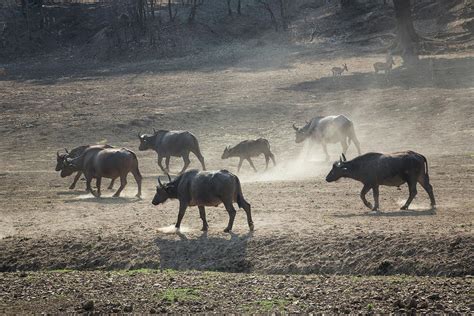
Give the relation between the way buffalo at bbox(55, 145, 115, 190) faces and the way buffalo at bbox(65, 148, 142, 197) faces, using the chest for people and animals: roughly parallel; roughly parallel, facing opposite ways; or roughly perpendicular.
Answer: roughly parallel

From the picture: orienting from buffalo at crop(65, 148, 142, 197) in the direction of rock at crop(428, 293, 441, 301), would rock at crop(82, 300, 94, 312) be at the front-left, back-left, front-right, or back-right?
front-right

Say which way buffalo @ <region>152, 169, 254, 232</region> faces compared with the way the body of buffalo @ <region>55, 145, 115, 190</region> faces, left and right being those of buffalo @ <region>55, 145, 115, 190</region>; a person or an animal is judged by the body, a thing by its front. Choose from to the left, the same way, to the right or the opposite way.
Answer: the same way

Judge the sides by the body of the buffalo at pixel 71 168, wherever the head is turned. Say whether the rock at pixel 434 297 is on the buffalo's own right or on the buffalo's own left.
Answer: on the buffalo's own left

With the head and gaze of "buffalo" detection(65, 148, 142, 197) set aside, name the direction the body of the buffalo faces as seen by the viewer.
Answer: to the viewer's left

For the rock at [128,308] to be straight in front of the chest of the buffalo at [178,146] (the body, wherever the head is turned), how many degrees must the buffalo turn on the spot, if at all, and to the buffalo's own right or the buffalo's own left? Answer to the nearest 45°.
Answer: approximately 90° to the buffalo's own left

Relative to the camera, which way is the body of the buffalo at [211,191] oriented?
to the viewer's left

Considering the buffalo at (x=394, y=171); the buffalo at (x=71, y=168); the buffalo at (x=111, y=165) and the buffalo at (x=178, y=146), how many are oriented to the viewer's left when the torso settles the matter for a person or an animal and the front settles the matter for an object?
4

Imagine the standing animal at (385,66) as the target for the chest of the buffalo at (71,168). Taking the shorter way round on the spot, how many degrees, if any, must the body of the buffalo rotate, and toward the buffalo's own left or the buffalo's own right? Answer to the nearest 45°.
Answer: approximately 135° to the buffalo's own right

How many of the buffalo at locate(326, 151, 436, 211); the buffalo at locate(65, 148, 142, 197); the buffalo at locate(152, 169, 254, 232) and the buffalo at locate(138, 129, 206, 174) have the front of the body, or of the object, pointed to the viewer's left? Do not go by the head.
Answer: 4

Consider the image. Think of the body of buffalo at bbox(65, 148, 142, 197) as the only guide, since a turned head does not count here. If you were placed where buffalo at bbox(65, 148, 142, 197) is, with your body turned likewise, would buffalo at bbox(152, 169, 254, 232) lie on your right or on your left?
on your left

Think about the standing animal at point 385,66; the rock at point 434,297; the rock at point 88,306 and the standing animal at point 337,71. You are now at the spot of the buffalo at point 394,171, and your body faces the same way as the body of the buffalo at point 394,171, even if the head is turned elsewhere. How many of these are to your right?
2

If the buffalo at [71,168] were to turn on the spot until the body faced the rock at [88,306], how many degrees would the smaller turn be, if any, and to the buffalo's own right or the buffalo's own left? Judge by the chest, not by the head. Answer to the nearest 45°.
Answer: approximately 90° to the buffalo's own left

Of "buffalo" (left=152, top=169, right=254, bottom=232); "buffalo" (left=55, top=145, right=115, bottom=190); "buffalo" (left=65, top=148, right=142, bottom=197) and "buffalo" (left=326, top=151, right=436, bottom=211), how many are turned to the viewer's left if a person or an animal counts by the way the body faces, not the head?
4

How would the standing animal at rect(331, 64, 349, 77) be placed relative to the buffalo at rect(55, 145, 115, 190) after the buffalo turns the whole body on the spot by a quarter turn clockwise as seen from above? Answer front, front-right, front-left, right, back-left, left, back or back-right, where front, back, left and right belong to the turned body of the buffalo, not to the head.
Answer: front-right

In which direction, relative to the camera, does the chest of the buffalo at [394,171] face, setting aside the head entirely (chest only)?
to the viewer's left

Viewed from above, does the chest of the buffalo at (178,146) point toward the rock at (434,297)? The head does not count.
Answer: no

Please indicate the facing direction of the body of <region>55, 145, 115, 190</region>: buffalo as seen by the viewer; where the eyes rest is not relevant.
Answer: to the viewer's left

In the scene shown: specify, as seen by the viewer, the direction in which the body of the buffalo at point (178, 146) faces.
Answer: to the viewer's left

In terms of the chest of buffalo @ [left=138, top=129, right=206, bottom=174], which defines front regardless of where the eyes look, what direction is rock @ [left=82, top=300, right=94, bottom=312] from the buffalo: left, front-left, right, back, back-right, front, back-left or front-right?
left
